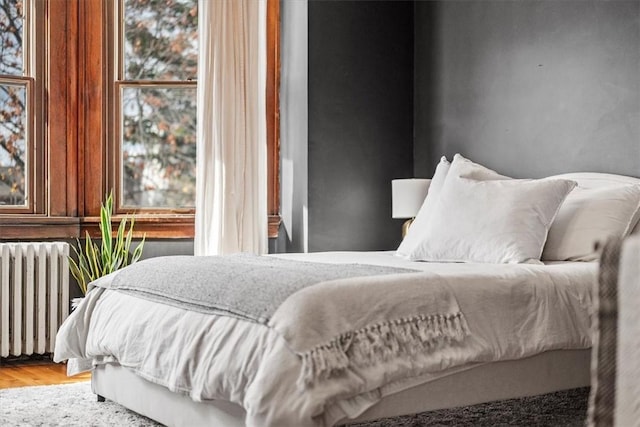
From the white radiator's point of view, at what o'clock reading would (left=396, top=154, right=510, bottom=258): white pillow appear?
The white pillow is roughly at 10 o'clock from the white radiator.

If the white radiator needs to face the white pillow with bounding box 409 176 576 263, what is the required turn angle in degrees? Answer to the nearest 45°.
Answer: approximately 45° to its left

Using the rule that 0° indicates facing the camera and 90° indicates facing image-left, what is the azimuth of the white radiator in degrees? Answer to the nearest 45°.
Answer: approximately 0°

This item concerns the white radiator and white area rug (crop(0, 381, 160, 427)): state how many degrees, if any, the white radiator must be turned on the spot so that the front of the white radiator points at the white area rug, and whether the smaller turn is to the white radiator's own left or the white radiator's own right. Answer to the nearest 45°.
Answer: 0° — it already faces it

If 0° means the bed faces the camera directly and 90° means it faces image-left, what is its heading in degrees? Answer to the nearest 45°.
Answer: approximately 45°

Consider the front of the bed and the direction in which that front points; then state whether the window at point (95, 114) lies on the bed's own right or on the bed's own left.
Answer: on the bed's own right

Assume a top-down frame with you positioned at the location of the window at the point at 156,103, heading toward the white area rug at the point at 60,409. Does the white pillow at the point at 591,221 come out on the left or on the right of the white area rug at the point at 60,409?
left

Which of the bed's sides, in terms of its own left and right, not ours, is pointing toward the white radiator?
right
